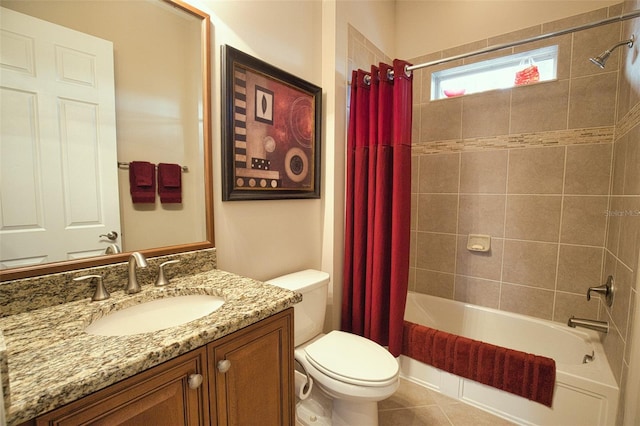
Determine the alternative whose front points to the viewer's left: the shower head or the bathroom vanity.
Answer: the shower head

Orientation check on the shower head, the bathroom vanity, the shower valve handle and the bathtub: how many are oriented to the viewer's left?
2

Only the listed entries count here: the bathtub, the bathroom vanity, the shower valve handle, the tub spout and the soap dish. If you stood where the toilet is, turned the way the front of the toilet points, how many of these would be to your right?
1

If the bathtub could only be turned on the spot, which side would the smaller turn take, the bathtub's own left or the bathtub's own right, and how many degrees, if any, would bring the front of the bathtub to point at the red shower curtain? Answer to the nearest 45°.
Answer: approximately 45° to the bathtub's own right

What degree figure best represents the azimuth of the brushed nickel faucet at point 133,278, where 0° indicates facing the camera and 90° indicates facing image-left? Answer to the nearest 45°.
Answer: approximately 315°

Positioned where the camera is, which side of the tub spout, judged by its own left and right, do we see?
left

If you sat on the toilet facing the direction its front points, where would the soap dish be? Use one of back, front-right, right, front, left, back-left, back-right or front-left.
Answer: left

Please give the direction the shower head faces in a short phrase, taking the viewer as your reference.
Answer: facing to the left of the viewer

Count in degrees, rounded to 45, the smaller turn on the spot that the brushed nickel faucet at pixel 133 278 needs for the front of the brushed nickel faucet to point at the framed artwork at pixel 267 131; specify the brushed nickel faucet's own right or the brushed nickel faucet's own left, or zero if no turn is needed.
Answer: approximately 90° to the brushed nickel faucet's own left

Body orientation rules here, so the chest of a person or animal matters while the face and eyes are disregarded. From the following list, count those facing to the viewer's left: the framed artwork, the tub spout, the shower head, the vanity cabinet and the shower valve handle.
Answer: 3

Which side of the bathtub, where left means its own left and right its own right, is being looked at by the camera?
front

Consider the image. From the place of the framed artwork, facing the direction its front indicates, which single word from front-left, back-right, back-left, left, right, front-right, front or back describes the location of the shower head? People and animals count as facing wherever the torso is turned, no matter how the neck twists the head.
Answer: front-left

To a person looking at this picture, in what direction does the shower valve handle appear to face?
facing to the left of the viewer

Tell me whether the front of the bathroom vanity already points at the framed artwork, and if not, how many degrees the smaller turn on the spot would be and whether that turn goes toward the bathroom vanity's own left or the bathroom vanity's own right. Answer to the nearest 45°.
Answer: approximately 90° to the bathroom vanity's own left

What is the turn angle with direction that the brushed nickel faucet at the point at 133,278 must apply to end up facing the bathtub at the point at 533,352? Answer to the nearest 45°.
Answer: approximately 45° to its left

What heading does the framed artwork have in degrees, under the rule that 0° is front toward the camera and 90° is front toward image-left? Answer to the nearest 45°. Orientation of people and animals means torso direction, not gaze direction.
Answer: approximately 315°
